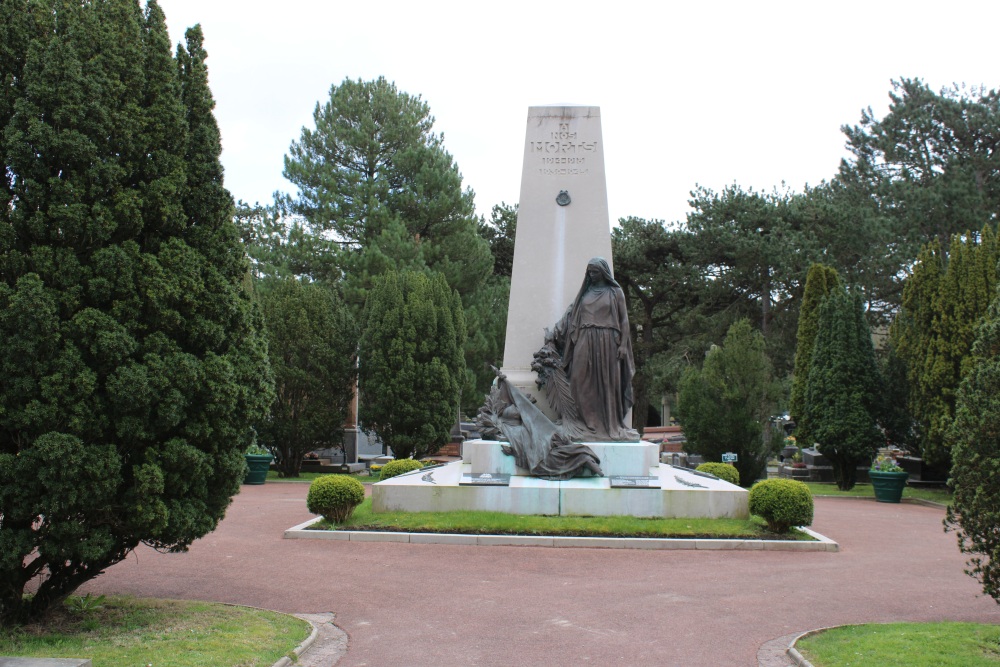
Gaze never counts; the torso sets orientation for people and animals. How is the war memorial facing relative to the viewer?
toward the camera

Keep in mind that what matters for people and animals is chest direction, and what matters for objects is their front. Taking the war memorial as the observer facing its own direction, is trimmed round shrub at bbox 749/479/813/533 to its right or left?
on its left

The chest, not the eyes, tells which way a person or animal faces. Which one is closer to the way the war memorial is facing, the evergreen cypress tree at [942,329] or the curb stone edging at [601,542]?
the curb stone edging

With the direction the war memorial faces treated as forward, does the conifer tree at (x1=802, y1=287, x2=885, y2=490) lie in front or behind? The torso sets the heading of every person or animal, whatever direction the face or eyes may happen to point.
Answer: behind

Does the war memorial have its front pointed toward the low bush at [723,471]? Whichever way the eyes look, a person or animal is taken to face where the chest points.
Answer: no

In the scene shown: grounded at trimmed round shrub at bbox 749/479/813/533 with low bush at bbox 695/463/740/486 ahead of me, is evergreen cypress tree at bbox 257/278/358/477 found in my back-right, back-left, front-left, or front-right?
front-left

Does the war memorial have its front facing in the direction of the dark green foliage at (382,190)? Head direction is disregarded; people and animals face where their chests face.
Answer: no

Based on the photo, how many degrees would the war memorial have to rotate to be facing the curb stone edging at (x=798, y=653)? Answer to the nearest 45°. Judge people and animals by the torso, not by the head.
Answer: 0° — it already faces it

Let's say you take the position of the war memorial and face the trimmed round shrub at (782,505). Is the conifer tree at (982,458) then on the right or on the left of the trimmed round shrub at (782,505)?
right

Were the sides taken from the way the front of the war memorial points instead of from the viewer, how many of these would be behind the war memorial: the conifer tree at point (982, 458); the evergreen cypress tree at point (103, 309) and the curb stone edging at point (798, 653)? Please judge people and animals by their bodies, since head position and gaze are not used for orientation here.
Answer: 0

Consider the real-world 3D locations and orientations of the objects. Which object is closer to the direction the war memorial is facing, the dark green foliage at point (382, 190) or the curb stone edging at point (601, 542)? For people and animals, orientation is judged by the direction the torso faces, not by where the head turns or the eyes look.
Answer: the curb stone edging

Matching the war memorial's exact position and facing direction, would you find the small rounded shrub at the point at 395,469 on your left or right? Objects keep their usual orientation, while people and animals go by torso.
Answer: on your right

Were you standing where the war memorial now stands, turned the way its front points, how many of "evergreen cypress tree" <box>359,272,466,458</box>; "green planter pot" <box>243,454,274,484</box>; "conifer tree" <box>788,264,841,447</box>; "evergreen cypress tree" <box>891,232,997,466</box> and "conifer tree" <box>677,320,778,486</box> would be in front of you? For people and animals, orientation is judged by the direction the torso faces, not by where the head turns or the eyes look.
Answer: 0

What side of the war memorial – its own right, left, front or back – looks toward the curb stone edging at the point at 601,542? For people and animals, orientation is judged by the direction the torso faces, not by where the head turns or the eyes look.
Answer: front

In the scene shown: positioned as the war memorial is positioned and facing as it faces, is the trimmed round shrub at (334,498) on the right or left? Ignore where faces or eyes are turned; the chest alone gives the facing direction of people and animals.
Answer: on its right
